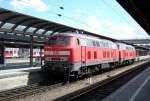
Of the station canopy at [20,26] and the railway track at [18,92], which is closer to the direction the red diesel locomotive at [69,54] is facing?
the railway track

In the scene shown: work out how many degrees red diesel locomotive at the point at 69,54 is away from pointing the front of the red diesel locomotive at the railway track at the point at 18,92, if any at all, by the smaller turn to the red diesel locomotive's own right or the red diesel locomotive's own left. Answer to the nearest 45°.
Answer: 0° — it already faces it

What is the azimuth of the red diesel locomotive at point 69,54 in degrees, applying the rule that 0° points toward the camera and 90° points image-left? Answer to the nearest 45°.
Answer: approximately 45°
